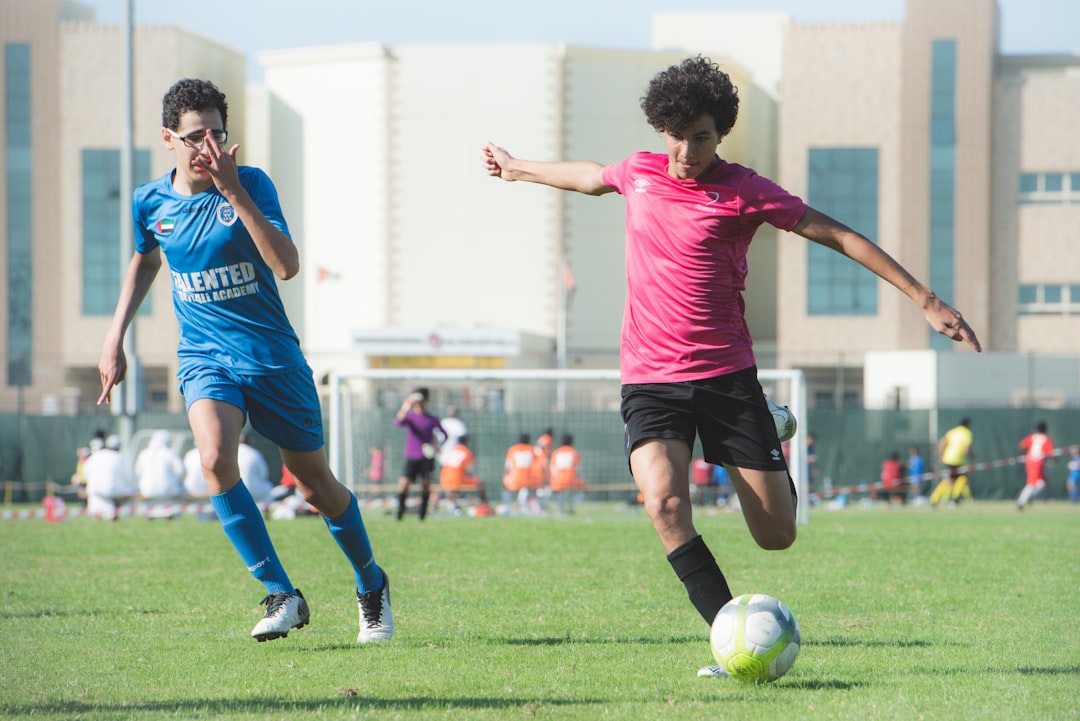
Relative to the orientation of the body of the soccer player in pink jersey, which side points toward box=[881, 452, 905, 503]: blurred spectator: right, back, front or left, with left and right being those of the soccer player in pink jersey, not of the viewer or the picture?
back

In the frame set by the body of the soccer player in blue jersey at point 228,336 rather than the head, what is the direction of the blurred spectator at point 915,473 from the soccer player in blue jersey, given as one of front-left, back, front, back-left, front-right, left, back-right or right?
back-left

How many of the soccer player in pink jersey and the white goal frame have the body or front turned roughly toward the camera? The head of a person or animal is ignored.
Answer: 2

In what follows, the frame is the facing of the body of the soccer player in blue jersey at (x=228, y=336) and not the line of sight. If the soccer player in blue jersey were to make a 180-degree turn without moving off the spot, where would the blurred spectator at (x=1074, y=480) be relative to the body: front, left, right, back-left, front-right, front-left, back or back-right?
front-right

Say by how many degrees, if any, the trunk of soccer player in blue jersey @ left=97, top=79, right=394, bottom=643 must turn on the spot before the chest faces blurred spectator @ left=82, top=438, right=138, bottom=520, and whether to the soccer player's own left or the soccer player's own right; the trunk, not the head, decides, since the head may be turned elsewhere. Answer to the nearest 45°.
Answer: approximately 180°

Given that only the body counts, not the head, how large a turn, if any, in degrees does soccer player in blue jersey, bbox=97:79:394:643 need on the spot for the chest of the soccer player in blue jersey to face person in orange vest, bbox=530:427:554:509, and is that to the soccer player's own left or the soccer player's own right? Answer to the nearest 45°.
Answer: approximately 180°

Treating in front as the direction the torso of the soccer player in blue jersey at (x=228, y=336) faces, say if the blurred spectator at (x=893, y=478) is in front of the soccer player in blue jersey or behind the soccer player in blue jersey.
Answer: behind

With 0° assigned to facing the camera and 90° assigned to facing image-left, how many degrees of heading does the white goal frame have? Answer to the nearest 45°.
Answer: approximately 0°
